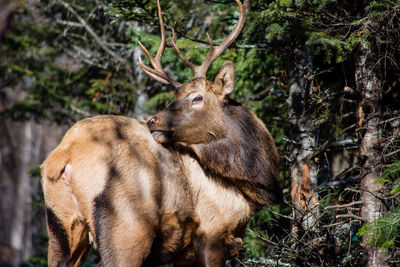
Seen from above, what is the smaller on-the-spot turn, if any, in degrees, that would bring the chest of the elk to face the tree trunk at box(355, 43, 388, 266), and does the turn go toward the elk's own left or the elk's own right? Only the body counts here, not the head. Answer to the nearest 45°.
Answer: approximately 45° to the elk's own right

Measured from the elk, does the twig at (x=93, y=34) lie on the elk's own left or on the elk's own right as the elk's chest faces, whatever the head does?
on the elk's own left

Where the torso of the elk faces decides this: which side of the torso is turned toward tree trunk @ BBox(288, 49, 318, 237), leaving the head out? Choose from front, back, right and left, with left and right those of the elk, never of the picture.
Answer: front

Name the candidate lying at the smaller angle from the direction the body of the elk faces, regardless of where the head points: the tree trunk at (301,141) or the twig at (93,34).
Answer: the tree trunk

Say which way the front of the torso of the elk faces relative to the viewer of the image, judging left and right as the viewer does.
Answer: facing away from the viewer and to the right of the viewer

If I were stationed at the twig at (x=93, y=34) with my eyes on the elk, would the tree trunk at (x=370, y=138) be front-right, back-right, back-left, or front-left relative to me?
front-left
